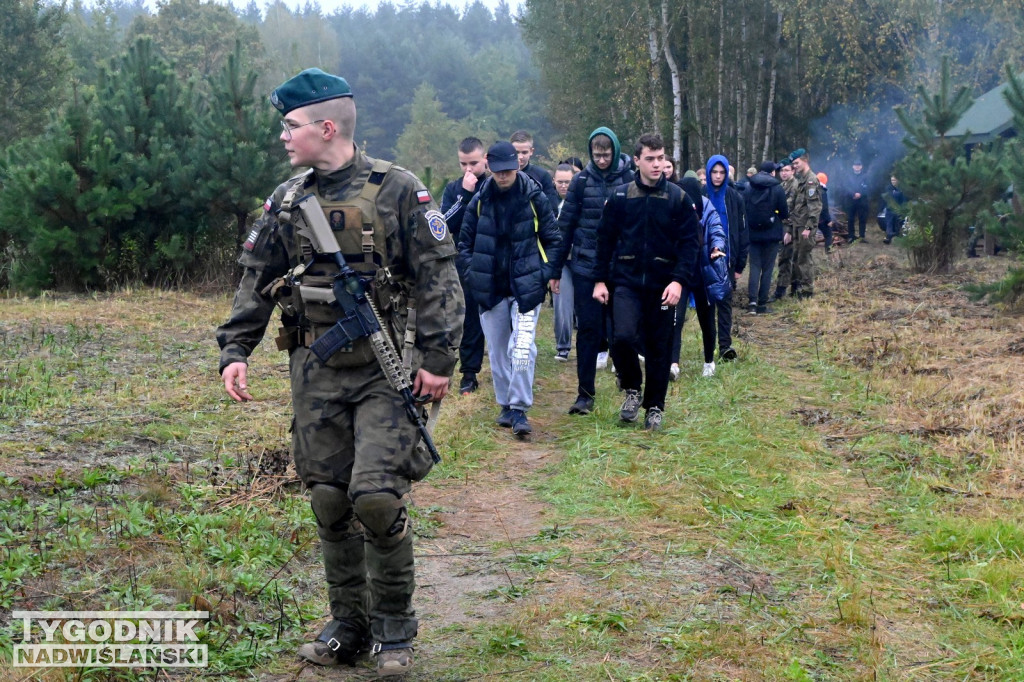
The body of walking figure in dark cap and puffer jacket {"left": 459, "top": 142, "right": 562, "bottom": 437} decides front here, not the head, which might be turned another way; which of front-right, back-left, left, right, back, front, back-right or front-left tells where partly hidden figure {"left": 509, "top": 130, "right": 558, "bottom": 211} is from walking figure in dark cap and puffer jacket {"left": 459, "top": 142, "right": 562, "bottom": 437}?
back

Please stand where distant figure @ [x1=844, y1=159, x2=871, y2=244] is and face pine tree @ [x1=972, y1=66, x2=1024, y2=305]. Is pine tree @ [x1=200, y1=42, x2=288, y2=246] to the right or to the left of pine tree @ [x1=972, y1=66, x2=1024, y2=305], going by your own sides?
right

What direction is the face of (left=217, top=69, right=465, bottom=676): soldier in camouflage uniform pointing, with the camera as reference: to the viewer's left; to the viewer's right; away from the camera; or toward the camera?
to the viewer's left

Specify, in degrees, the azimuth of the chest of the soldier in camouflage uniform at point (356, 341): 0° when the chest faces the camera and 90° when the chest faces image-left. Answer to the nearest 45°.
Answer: approximately 45°

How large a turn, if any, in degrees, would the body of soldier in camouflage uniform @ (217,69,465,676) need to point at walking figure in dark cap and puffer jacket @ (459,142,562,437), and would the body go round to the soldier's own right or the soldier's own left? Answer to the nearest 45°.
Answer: approximately 135° to the soldier's own right

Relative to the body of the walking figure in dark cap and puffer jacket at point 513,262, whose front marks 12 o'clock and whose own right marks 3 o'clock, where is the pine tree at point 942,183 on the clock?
The pine tree is roughly at 7 o'clock from the walking figure in dark cap and puffer jacket.

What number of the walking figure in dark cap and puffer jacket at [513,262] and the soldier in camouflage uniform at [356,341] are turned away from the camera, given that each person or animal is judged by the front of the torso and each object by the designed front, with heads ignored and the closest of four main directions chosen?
0

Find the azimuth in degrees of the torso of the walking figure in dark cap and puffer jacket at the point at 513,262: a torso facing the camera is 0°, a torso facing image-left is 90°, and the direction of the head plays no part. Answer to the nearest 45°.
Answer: approximately 0°

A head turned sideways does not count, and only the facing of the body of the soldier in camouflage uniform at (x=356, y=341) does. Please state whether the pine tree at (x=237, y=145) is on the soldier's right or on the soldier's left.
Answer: on the soldier's right
